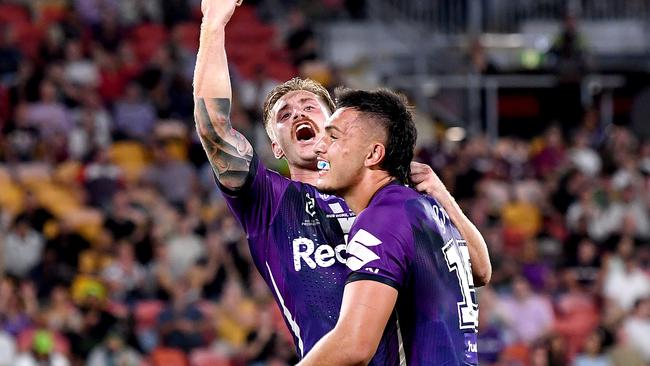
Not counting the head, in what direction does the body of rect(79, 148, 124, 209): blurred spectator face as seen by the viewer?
toward the camera

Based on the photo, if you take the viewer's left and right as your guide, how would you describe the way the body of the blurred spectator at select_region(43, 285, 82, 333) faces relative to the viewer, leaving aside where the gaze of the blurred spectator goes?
facing the viewer

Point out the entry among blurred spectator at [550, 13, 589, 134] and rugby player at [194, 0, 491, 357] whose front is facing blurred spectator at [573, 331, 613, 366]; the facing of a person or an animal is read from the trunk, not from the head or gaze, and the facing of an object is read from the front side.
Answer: blurred spectator at [550, 13, 589, 134]

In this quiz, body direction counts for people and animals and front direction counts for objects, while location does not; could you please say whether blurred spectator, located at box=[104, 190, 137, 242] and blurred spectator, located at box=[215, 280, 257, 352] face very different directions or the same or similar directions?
same or similar directions

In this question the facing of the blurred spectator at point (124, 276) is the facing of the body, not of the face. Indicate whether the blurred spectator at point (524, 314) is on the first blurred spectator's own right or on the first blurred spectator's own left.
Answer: on the first blurred spectator's own left

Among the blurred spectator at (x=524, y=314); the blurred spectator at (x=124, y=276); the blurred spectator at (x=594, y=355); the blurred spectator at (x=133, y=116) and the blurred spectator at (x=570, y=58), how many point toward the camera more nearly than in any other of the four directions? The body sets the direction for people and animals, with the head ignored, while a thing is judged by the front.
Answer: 5

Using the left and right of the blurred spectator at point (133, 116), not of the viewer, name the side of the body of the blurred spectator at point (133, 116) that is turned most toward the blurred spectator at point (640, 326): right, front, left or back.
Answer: left

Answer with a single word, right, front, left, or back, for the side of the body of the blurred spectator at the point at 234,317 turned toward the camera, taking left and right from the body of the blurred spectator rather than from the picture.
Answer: front

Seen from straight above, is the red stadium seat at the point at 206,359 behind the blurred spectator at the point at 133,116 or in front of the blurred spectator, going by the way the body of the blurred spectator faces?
in front

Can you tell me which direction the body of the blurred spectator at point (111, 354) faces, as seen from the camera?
toward the camera

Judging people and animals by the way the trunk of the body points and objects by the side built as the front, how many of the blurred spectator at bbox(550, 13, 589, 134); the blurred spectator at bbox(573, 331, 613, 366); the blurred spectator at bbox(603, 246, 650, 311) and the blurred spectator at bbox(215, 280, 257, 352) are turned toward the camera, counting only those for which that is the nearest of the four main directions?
4

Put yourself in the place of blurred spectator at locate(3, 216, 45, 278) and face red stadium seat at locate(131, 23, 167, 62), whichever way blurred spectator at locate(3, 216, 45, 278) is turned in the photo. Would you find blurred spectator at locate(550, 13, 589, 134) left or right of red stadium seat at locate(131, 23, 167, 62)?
right

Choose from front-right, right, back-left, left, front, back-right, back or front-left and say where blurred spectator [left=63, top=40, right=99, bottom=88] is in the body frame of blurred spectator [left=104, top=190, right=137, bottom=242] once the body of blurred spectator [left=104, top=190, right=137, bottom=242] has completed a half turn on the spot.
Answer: front

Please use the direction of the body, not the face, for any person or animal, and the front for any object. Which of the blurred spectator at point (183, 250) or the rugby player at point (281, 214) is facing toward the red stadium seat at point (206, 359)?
the blurred spectator

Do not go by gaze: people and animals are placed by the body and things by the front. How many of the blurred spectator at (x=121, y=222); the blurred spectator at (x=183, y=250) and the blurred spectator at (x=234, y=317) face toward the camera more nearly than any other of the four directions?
3
